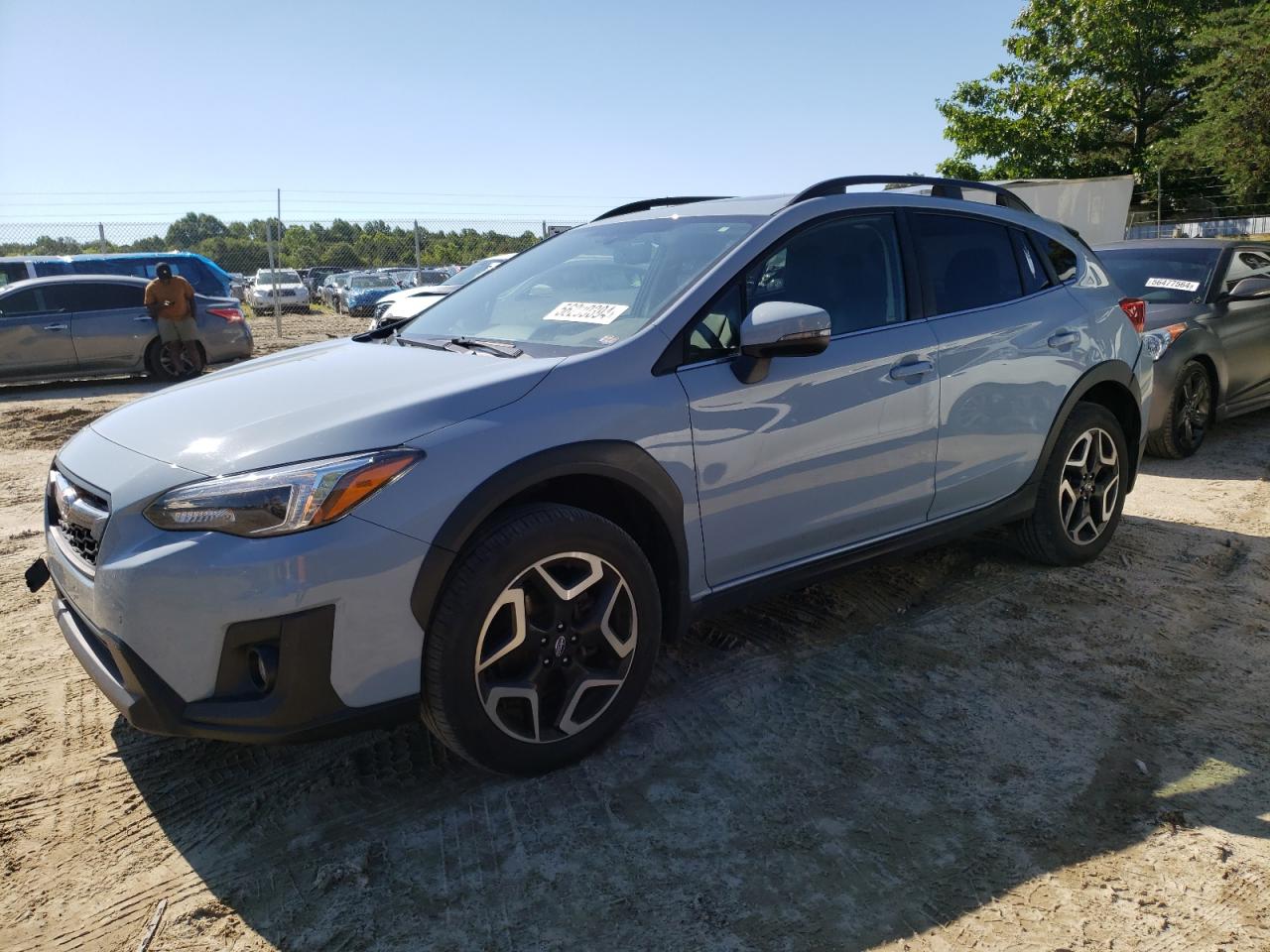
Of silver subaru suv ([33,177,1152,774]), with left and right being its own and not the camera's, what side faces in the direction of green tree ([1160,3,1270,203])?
back

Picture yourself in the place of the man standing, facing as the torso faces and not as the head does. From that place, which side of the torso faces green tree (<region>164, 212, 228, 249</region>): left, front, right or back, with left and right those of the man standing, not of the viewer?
back

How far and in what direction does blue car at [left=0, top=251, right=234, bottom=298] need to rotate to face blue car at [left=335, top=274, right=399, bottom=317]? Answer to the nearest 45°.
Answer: approximately 135° to its right

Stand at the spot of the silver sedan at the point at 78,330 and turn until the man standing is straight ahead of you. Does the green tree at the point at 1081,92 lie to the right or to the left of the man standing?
left

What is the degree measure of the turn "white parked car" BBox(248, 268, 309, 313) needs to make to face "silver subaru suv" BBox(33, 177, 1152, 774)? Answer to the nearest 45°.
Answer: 0° — it already faces it

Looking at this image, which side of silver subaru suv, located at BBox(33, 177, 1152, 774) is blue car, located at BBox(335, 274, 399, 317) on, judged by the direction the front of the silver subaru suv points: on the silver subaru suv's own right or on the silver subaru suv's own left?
on the silver subaru suv's own right

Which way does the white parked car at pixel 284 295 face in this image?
toward the camera

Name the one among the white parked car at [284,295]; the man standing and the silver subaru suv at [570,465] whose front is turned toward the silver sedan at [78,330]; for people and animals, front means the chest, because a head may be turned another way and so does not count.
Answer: the white parked car

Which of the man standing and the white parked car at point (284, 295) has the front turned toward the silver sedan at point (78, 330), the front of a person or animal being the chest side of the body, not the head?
the white parked car

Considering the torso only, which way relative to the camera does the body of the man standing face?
toward the camera

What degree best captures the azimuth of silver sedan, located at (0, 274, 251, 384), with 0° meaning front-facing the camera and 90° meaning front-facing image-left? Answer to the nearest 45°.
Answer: approximately 90°

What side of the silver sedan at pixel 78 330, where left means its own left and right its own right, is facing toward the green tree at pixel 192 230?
right

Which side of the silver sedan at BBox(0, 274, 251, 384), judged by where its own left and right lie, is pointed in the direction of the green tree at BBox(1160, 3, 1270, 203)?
back

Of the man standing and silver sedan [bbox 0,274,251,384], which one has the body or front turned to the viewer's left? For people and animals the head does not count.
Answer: the silver sedan

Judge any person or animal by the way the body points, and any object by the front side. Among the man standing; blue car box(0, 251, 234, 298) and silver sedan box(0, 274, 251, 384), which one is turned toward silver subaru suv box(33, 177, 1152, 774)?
the man standing
